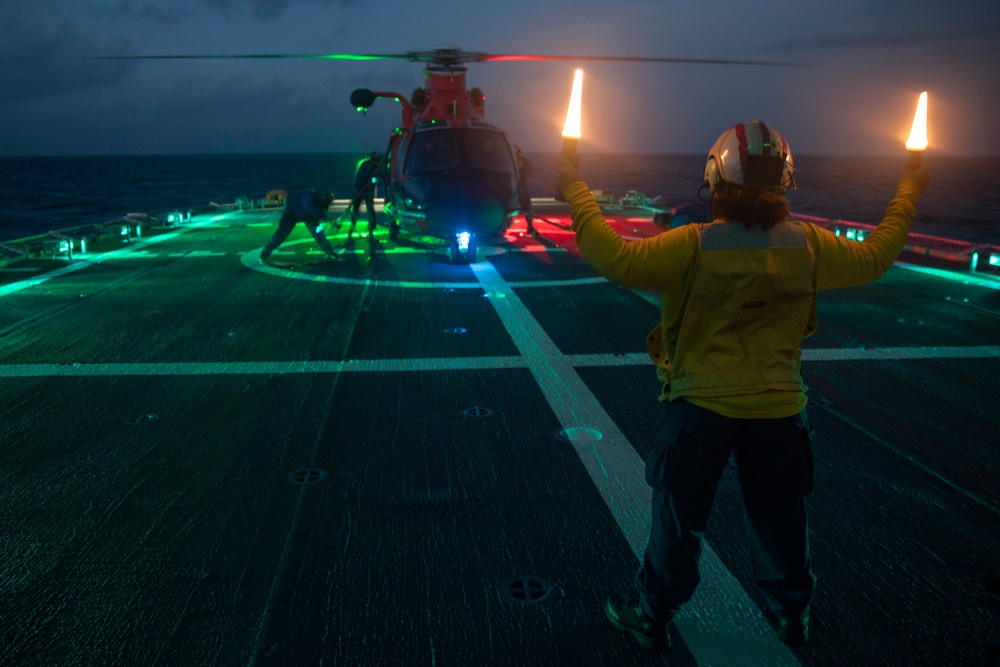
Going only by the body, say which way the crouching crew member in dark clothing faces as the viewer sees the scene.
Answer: to the viewer's right

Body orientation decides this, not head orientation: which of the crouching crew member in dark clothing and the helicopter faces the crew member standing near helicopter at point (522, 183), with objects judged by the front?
the crouching crew member in dark clothing

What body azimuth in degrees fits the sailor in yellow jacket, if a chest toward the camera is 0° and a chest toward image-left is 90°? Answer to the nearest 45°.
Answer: approximately 180°

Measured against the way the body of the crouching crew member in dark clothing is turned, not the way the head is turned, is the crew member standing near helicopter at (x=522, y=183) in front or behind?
in front

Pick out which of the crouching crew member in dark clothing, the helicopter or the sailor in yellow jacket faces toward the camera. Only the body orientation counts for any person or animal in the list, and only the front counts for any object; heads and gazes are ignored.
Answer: the helicopter

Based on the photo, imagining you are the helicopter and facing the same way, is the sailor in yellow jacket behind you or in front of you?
in front

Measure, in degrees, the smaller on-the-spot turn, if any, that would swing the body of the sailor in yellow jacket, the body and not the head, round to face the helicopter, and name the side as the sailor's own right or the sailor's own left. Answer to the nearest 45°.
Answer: approximately 45° to the sailor's own left

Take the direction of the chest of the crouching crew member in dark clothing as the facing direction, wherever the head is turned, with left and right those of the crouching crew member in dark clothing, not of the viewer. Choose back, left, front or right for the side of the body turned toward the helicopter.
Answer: front

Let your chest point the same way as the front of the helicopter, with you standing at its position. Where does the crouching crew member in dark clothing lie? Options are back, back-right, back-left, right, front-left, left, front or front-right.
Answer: right

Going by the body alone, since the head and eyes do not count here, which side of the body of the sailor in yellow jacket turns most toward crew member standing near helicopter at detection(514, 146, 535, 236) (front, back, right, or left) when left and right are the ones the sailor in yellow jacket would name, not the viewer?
front

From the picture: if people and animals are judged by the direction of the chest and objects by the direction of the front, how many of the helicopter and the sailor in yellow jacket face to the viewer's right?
0

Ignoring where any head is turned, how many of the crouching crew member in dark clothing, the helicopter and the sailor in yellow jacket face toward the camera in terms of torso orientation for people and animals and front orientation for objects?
1
